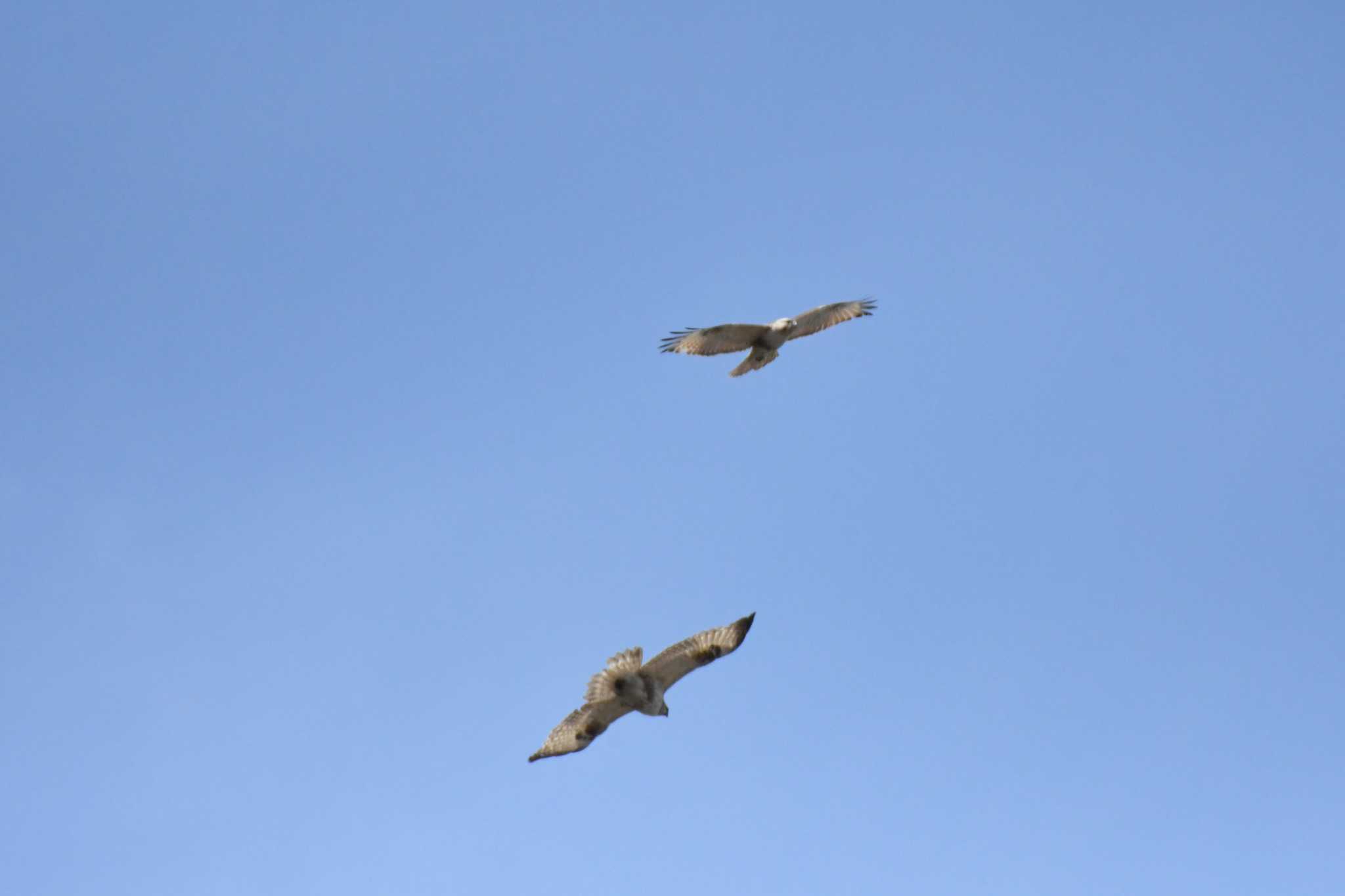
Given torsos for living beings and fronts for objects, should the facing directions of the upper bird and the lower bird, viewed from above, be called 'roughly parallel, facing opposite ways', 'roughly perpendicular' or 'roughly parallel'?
roughly perpendicular
